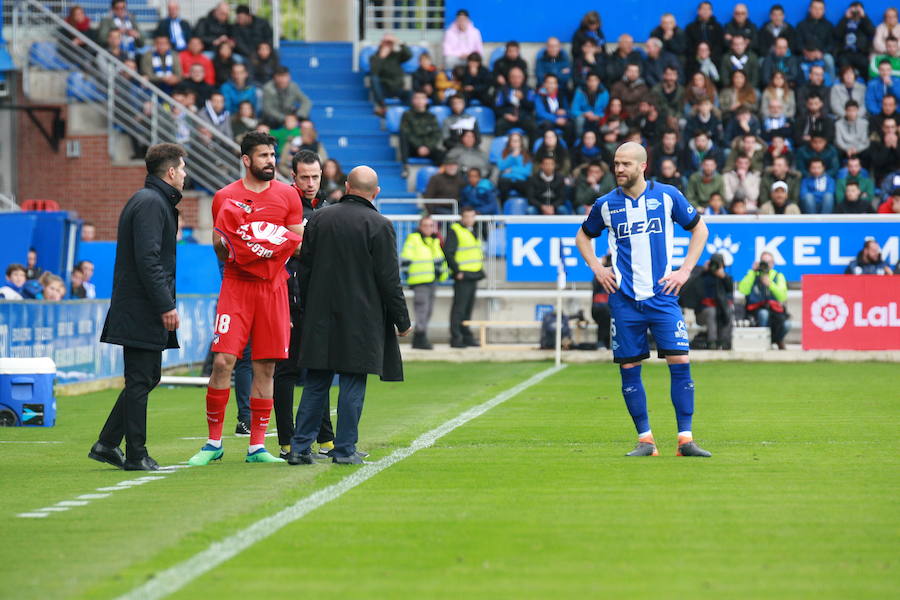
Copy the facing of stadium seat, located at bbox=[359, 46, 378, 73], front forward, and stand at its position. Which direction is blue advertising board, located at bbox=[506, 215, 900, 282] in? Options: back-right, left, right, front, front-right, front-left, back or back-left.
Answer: front-left

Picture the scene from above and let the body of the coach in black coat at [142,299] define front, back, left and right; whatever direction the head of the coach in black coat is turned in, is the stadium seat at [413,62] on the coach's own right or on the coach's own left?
on the coach's own left

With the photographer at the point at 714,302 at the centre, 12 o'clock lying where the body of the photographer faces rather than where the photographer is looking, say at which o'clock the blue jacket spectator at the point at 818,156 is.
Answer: The blue jacket spectator is roughly at 7 o'clock from the photographer.

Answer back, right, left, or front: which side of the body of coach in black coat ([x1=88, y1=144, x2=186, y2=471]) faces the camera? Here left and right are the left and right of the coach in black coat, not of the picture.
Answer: right

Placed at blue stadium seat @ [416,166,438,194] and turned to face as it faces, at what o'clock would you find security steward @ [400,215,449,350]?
The security steward is roughly at 12 o'clock from the blue stadium seat.

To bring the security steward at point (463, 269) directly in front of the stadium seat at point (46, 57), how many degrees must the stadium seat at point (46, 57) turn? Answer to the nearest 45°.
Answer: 0° — it already faces them

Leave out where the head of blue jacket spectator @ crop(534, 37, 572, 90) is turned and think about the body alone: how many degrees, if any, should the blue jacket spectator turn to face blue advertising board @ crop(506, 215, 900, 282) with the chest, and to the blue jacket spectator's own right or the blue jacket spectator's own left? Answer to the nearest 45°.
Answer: approximately 45° to the blue jacket spectator's own left
